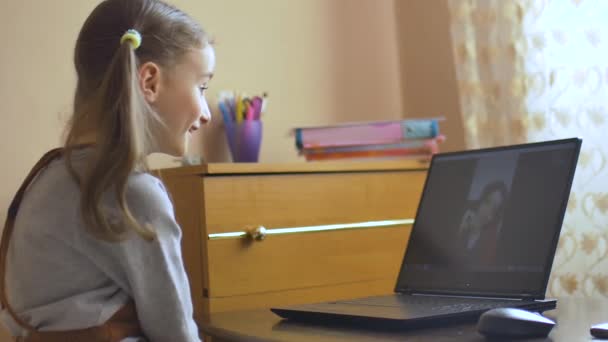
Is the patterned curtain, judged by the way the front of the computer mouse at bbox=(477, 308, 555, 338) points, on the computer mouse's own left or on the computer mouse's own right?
on the computer mouse's own left

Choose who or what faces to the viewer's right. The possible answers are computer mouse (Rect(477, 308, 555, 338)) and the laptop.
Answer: the computer mouse

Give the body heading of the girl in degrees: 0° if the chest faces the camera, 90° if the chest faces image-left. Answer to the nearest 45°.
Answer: approximately 225°

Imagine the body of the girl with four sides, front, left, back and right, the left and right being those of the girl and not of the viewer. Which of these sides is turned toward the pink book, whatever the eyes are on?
front

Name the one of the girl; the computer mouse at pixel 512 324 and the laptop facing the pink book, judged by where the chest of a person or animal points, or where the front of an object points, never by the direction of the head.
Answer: the girl

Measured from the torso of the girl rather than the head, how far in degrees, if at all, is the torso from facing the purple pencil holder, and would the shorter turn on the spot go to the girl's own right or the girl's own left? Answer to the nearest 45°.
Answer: approximately 45° to the girl's own left

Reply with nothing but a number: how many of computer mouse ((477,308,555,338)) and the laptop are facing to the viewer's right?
1

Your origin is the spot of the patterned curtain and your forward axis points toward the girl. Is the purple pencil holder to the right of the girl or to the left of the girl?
right

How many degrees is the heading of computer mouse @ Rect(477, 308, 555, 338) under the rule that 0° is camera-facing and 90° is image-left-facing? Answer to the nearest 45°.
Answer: approximately 270°

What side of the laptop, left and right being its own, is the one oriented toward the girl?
front

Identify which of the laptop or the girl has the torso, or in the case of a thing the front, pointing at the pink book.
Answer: the girl

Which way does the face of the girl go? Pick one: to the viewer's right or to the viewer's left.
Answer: to the viewer's right
